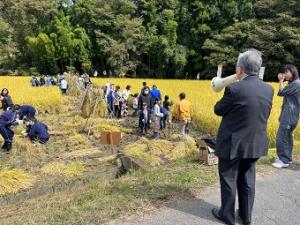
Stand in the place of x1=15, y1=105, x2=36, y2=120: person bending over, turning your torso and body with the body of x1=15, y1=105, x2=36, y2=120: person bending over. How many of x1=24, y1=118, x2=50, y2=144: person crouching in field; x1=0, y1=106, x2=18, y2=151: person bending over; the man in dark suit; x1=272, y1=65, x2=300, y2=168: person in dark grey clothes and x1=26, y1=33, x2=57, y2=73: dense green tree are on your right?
1

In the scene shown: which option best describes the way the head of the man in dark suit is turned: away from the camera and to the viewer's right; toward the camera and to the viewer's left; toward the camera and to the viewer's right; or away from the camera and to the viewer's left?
away from the camera and to the viewer's left

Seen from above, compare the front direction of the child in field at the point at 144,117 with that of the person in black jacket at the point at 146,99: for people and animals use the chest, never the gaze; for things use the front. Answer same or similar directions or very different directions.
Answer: same or similar directions

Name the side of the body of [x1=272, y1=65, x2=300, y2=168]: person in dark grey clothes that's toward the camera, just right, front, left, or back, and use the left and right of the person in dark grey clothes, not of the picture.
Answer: left

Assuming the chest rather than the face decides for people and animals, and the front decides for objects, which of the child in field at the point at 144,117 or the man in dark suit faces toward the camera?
the child in field

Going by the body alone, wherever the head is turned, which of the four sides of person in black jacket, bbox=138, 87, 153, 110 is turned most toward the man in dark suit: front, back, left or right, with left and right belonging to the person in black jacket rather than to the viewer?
front

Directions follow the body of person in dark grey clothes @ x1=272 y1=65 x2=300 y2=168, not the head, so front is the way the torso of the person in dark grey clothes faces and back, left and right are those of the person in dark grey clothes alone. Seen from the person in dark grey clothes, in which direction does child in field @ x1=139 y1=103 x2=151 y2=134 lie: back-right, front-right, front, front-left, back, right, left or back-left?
front-right

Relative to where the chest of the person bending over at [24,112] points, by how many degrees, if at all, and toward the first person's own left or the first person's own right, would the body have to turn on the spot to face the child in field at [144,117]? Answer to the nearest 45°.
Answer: approximately 180°

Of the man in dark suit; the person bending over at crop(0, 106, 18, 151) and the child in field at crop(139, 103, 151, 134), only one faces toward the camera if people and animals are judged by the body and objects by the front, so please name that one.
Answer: the child in field

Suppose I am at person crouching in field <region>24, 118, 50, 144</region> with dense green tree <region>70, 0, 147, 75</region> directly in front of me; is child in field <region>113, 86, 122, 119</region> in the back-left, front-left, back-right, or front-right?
front-right

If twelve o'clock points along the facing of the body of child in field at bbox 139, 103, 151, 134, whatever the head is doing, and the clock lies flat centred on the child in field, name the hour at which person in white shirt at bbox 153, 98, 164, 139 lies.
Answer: The person in white shirt is roughly at 10 o'clock from the child in field.

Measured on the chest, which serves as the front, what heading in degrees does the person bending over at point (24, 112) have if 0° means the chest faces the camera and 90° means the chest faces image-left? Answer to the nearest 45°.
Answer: approximately 90°

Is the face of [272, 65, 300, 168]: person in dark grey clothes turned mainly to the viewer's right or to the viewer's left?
to the viewer's left

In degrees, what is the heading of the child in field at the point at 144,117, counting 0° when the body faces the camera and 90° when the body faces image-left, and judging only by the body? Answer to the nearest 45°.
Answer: approximately 0°

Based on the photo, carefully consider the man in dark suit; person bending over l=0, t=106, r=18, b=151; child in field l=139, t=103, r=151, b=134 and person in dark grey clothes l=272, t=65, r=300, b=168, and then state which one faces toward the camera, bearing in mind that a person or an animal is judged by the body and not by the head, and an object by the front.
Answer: the child in field

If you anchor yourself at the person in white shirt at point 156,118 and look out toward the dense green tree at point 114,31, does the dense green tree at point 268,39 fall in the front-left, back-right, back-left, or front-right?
front-right

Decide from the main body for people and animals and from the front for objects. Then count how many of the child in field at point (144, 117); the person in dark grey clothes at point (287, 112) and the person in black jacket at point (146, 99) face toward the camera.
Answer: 2
